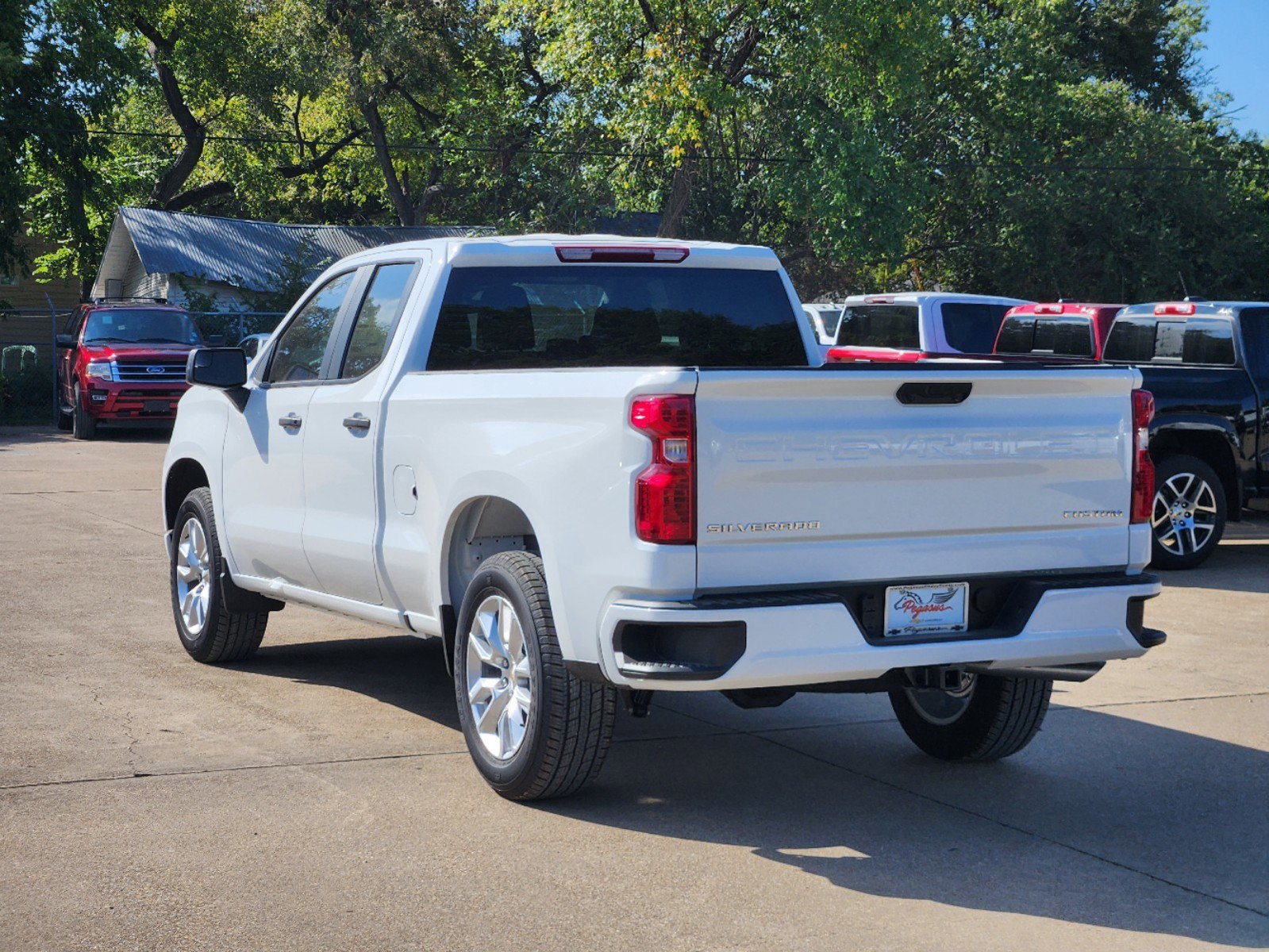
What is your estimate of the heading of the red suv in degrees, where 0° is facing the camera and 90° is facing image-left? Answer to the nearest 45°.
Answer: approximately 0°

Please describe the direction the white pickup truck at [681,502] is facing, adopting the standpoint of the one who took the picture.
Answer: facing away from the viewer and to the left of the viewer

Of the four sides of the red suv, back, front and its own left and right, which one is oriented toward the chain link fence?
back

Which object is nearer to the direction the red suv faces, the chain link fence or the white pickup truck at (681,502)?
the white pickup truck

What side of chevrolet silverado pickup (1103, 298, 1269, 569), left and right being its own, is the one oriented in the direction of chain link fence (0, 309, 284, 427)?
left

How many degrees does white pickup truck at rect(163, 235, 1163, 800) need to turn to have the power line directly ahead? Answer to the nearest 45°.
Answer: approximately 45° to its right

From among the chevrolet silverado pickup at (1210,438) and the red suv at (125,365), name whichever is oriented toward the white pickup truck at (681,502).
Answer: the red suv

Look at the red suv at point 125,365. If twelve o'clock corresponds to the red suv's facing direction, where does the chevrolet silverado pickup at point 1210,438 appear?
The chevrolet silverado pickup is roughly at 11 o'clock from the red suv.
